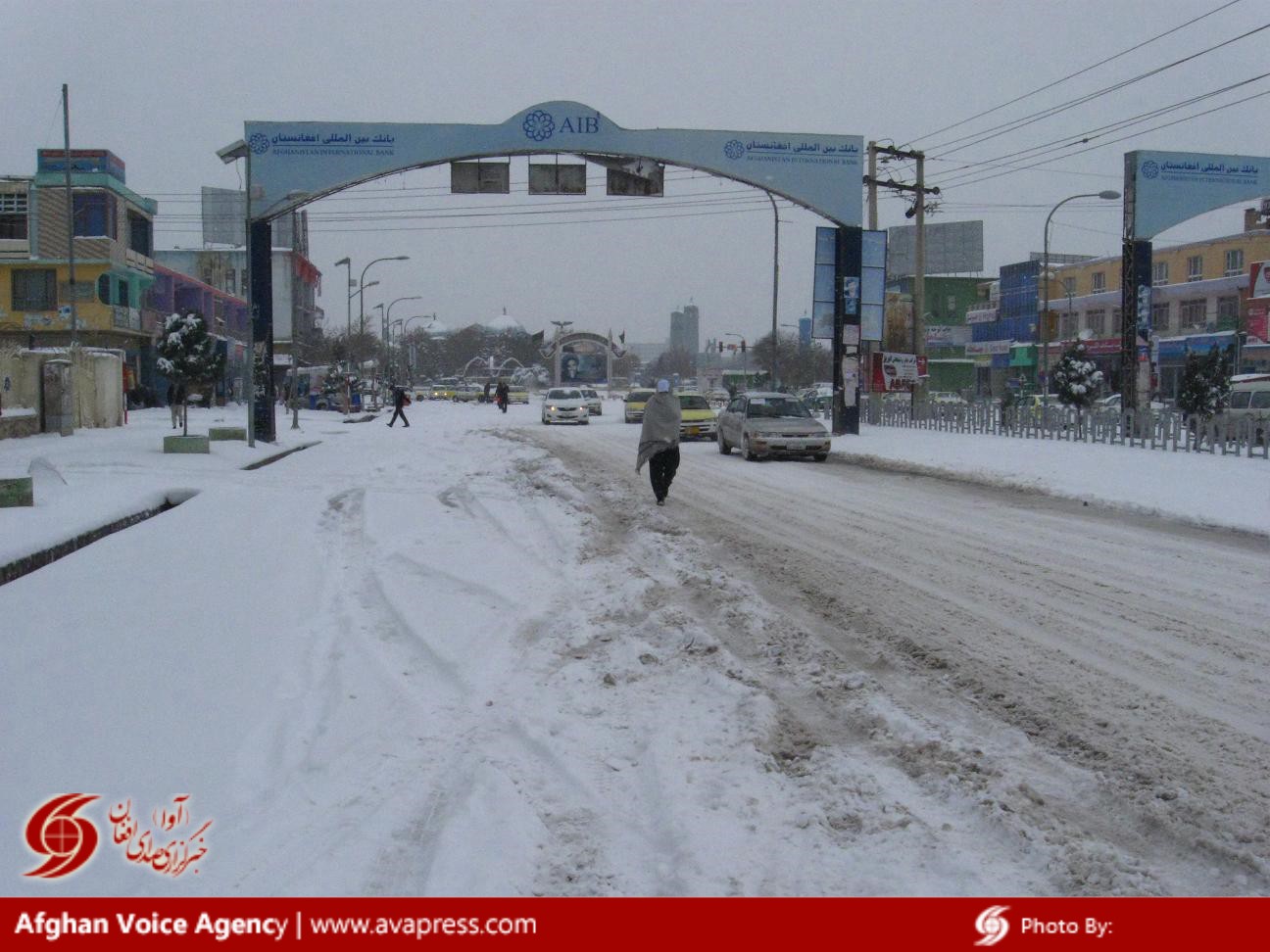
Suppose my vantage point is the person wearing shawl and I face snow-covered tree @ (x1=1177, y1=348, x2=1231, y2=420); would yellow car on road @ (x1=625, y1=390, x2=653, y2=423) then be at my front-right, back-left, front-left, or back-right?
front-left

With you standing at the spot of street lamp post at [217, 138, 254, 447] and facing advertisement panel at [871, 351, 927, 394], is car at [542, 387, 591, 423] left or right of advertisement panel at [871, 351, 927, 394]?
left

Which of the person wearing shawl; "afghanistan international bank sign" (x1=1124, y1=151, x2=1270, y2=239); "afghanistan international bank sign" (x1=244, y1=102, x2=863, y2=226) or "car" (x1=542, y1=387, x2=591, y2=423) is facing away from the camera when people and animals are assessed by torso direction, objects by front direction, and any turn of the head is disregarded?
the person wearing shawl

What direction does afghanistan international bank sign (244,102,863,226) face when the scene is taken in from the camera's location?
facing the viewer

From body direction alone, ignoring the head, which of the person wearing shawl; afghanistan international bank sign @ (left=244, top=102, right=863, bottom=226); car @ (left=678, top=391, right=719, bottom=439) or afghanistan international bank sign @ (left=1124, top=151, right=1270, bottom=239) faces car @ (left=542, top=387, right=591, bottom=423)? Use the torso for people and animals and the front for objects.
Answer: the person wearing shawl

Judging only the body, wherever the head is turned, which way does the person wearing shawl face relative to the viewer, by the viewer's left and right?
facing away from the viewer

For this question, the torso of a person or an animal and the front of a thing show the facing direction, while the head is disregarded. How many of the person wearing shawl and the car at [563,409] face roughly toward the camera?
1

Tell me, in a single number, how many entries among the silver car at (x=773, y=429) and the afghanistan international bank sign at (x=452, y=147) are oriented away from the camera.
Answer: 0

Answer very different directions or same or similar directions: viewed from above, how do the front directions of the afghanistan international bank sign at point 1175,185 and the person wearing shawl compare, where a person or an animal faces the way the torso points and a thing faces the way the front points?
very different directions

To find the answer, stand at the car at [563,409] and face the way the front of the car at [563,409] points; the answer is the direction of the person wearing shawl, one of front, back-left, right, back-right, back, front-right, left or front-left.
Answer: front

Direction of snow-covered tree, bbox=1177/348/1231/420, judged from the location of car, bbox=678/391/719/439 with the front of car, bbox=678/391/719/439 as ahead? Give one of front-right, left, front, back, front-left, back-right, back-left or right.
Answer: left

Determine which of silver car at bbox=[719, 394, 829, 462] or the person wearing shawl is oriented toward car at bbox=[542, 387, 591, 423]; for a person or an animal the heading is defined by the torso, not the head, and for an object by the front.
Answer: the person wearing shawl

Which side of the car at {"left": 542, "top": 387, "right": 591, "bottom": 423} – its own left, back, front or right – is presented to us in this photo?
front
